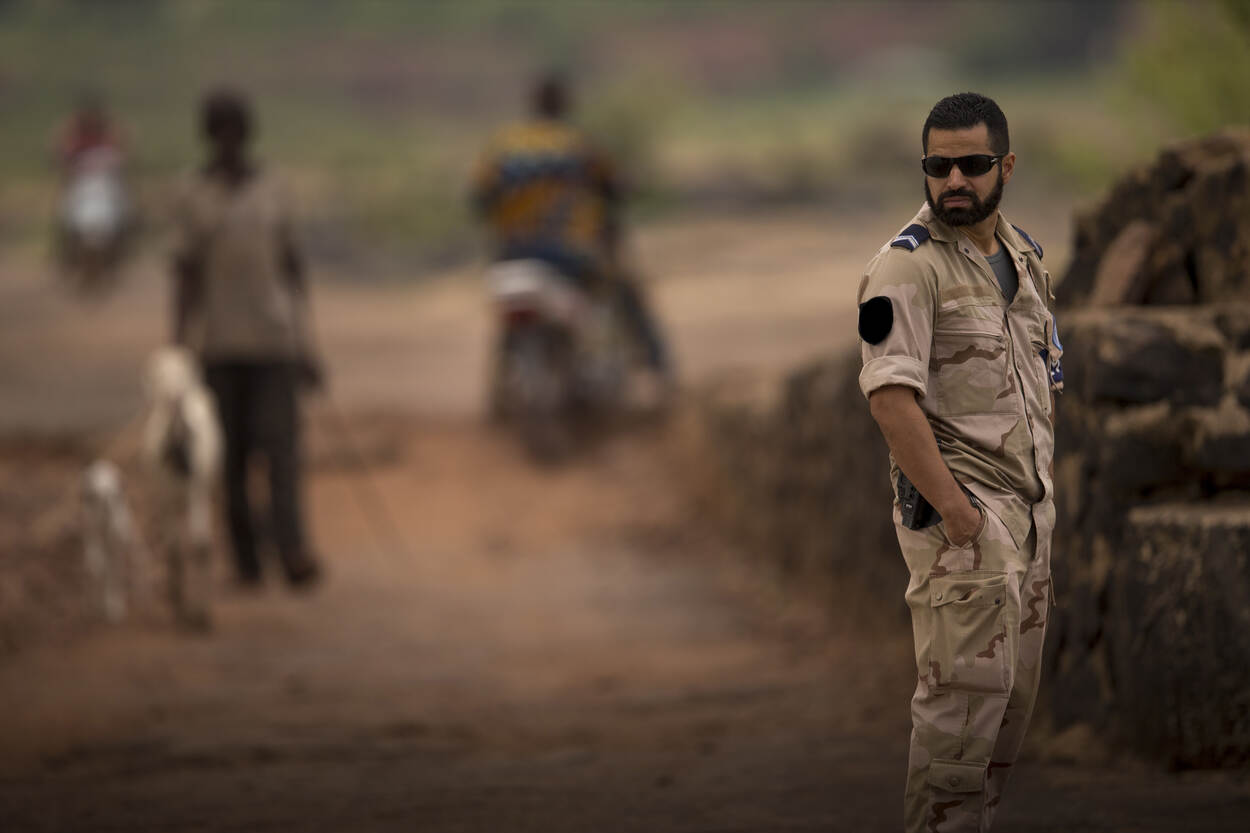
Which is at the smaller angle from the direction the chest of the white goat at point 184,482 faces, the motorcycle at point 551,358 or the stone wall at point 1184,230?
the motorcycle

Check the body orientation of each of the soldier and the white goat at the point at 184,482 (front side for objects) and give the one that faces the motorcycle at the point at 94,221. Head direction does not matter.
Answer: the white goat

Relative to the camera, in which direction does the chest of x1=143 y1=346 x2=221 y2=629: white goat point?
away from the camera
